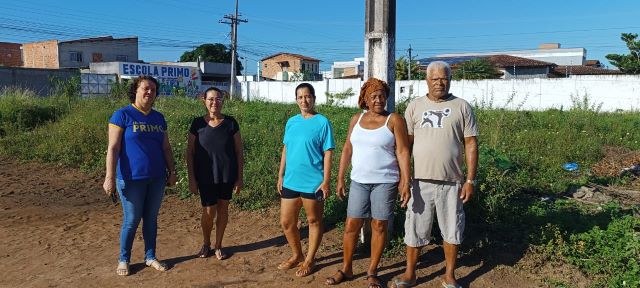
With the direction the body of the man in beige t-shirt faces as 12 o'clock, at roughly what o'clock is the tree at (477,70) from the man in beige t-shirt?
The tree is roughly at 6 o'clock from the man in beige t-shirt.

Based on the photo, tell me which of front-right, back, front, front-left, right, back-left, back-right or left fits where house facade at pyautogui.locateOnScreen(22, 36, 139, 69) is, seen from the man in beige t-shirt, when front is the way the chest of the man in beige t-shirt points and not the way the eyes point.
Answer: back-right

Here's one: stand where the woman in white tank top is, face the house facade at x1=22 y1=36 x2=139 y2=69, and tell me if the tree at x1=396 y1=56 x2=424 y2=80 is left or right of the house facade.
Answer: right

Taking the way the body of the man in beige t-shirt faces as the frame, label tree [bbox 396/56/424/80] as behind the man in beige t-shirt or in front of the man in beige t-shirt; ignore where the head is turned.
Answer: behind

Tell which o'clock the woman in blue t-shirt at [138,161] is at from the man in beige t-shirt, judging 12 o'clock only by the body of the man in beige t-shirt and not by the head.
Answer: The woman in blue t-shirt is roughly at 3 o'clock from the man in beige t-shirt.

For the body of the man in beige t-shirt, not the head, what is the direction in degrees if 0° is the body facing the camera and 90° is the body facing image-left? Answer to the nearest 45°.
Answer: approximately 0°

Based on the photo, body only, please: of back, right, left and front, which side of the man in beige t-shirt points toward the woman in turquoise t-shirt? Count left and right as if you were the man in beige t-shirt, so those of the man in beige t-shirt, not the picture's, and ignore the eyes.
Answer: right
